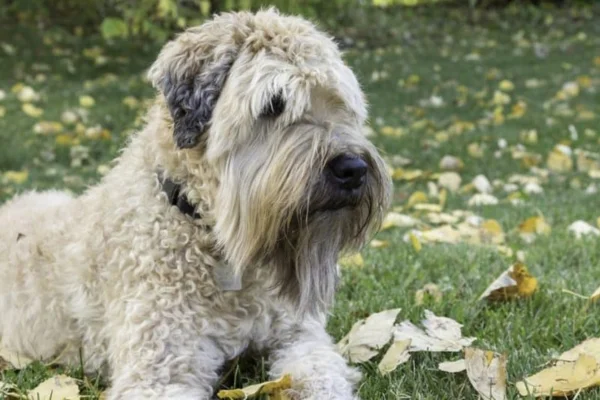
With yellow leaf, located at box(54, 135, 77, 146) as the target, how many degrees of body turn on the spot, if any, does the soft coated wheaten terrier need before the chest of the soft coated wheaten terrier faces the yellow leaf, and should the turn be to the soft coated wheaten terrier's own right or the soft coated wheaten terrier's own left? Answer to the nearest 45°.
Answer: approximately 135° to the soft coated wheaten terrier's own left

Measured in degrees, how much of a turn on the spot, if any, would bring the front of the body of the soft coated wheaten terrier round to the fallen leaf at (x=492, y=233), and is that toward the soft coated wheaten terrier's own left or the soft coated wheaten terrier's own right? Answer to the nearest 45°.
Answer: approximately 90° to the soft coated wheaten terrier's own left

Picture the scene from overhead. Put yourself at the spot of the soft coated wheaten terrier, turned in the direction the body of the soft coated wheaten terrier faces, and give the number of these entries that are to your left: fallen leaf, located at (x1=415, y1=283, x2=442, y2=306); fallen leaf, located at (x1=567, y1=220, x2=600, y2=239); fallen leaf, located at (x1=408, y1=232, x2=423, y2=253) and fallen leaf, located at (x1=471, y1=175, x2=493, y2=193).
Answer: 4

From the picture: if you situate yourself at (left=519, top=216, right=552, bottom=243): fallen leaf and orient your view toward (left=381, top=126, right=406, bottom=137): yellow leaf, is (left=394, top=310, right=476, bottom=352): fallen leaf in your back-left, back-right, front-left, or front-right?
back-left

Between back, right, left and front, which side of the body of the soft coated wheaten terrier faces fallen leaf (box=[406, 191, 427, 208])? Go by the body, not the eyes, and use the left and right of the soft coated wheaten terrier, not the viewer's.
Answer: left

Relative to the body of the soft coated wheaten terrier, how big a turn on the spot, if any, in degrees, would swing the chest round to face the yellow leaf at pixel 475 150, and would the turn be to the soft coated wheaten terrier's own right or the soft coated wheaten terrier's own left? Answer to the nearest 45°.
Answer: approximately 90° to the soft coated wheaten terrier's own left

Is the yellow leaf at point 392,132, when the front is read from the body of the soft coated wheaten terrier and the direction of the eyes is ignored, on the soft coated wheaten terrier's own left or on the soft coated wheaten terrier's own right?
on the soft coated wheaten terrier's own left

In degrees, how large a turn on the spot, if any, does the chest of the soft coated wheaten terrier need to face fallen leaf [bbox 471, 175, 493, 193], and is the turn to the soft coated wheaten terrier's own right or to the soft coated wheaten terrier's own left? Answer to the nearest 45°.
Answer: approximately 90° to the soft coated wheaten terrier's own left

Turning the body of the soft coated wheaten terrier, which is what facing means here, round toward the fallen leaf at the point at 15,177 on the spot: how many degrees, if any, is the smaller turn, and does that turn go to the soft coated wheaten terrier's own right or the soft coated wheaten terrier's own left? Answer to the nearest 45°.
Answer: approximately 135° to the soft coated wheaten terrier's own left

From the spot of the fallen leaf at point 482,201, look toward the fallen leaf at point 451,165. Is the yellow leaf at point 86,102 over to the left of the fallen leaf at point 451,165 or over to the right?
left

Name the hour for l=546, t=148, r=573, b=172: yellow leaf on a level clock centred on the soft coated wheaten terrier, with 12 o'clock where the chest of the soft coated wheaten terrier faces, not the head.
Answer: The yellow leaf is roughly at 9 o'clock from the soft coated wheaten terrier.

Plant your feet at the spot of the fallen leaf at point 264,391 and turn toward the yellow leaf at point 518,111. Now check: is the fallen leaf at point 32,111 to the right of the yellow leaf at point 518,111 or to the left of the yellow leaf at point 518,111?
left

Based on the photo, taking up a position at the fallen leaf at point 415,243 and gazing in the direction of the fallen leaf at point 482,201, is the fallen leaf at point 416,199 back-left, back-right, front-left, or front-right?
front-left

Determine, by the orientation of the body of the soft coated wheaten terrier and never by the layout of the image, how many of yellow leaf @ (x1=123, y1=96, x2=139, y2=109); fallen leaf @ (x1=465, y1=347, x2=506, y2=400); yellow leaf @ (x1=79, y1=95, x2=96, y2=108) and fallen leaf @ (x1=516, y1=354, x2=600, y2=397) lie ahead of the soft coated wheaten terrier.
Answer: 2

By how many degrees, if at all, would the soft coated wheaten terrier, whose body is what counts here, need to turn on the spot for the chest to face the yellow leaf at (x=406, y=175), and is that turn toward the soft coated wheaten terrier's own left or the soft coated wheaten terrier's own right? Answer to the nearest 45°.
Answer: approximately 90° to the soft coated wheaten terrier's own left

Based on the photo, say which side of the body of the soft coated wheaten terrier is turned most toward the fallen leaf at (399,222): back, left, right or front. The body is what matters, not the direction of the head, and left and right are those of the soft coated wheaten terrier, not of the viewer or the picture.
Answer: left

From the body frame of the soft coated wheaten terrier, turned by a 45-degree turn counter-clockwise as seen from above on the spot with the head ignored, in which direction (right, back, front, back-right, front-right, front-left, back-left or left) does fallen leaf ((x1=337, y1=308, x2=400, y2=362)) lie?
front

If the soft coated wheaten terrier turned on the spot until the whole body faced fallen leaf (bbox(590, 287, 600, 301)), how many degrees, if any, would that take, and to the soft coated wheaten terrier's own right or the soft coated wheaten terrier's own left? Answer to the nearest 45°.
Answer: approximately 45° to the soft coated wheaten terrier's own left
